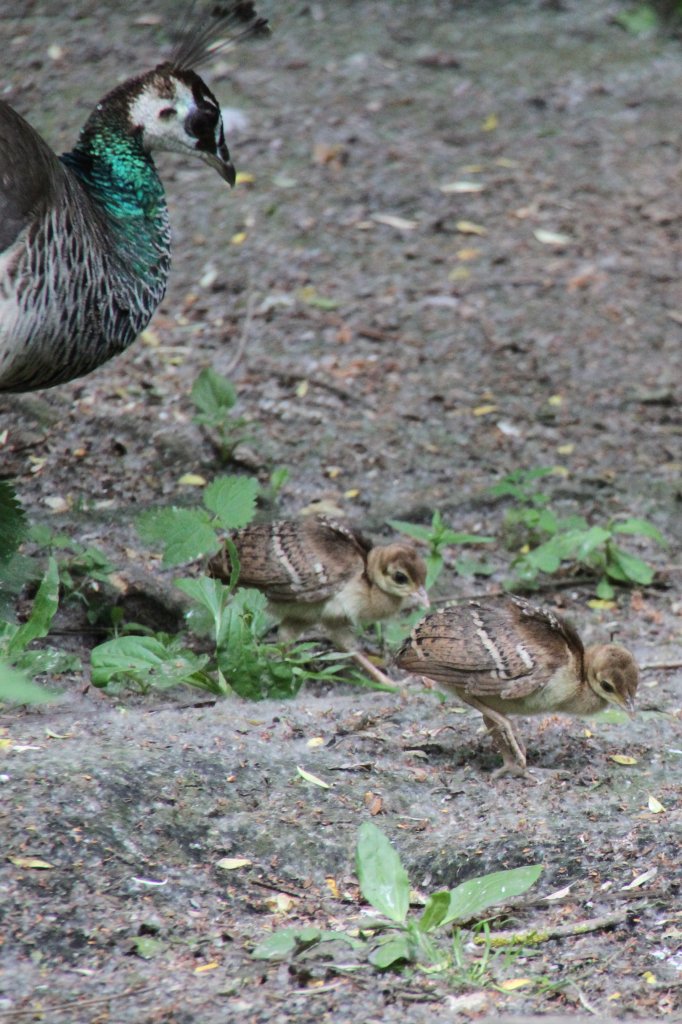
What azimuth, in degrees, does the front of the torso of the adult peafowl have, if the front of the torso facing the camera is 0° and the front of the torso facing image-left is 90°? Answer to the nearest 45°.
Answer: approximately 270°

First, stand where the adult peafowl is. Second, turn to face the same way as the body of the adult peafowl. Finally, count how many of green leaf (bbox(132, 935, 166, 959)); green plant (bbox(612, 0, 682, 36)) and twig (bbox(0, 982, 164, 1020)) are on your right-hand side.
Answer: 2

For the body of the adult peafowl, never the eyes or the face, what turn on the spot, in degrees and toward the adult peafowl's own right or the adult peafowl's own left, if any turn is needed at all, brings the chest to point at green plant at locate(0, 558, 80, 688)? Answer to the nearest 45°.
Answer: approximately 135° to the adult peafowl's own right

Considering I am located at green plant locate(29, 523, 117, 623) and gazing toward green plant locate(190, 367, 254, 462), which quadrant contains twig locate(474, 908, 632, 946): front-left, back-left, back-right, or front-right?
back-right

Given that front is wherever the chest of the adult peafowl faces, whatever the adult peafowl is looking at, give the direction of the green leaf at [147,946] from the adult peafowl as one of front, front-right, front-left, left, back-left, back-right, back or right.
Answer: right

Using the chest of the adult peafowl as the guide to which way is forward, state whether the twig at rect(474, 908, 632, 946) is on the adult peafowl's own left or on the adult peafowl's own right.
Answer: on the adult peafowl's own right

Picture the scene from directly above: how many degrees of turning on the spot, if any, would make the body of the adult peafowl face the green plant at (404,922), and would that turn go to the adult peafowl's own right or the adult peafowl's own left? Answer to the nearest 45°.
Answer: approximately 90° to the adult peafowl's own right

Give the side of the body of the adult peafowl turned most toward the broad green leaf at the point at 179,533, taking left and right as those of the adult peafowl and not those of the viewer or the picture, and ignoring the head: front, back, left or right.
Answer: right

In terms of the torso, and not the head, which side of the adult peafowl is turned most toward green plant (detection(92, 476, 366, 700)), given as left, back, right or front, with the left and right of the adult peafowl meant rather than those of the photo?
right

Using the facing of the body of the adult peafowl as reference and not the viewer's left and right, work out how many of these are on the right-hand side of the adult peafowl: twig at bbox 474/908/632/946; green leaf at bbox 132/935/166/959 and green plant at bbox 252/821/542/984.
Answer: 3

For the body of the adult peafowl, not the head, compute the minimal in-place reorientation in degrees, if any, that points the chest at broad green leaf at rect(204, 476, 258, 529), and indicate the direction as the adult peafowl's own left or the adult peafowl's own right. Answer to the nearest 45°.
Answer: approximately 90° to the adult peafowl's own right

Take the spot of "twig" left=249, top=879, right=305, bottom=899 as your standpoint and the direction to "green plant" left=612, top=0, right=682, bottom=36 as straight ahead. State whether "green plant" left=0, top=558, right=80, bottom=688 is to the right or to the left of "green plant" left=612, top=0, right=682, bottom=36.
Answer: left

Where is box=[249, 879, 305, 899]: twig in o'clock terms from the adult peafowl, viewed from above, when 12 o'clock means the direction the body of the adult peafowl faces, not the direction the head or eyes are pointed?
The twig is roughly at 3 o'clock from the adult peafowl.
